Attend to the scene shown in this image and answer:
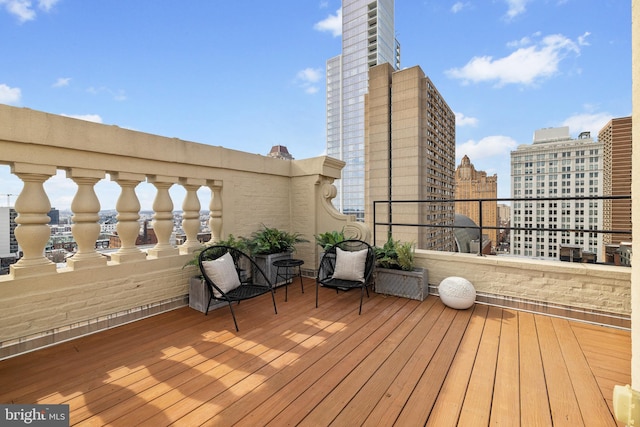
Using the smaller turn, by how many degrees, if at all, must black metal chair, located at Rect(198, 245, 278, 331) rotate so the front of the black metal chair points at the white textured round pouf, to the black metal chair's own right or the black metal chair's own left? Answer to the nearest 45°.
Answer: approximately 45° to the black metal chair's own left

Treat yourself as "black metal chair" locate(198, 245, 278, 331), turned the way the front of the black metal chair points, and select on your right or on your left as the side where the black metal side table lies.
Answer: on your left

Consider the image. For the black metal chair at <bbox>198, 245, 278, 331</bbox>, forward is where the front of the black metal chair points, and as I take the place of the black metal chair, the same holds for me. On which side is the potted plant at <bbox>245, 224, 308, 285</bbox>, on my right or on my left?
on my left

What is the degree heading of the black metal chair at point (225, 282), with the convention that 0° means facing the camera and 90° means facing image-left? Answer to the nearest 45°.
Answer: approximately 315°

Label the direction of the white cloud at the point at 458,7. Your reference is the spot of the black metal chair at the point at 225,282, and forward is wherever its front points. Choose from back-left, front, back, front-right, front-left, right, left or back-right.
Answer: left

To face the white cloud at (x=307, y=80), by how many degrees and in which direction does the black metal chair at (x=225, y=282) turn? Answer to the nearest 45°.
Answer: approximately 135° to its left

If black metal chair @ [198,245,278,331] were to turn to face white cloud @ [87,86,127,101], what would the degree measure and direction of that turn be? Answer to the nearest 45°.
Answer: approximately 180°

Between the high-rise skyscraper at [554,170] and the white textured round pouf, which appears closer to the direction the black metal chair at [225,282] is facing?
the white textured round pouf

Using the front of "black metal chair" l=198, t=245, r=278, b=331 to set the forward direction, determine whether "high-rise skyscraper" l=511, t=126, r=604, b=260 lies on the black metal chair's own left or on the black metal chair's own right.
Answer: on the black metal chair's own left
